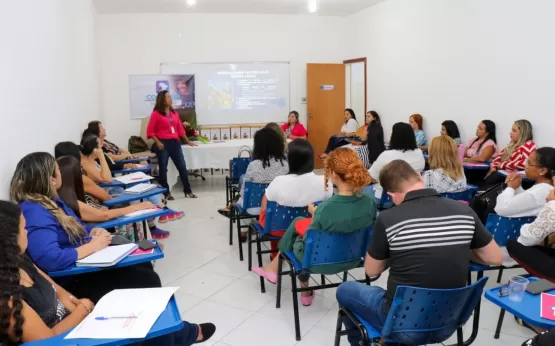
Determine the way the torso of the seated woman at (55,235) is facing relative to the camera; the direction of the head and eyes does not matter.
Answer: to the viewer's right

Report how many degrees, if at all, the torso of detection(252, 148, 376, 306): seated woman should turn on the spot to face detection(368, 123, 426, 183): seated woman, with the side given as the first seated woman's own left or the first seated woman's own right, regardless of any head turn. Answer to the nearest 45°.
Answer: approximately 45° to the first seated woman's own right

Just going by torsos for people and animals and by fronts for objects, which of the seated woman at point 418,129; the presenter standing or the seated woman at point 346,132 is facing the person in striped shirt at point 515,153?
the presenter standing

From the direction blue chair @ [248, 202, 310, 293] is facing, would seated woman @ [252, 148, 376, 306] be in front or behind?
behind

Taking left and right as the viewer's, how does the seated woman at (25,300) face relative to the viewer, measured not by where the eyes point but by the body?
facing to the right of the viewer

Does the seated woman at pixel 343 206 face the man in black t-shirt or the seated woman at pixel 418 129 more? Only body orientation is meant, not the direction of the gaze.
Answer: the seated woman

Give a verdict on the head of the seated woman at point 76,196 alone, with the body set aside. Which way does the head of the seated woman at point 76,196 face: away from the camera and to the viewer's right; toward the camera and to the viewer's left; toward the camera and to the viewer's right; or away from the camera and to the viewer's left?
away from the camera and to the viewer's right

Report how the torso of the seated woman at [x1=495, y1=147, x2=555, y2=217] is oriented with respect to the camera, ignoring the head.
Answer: to the viewer's left

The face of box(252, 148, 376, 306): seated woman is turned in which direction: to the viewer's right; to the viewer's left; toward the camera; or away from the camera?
away from the camera

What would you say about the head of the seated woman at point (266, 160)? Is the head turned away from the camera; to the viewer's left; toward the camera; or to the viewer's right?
away from the camera

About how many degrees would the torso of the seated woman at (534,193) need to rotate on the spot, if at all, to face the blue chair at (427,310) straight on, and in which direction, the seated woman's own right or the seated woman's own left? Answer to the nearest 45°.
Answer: approximately 90° to the seated woman's own left
